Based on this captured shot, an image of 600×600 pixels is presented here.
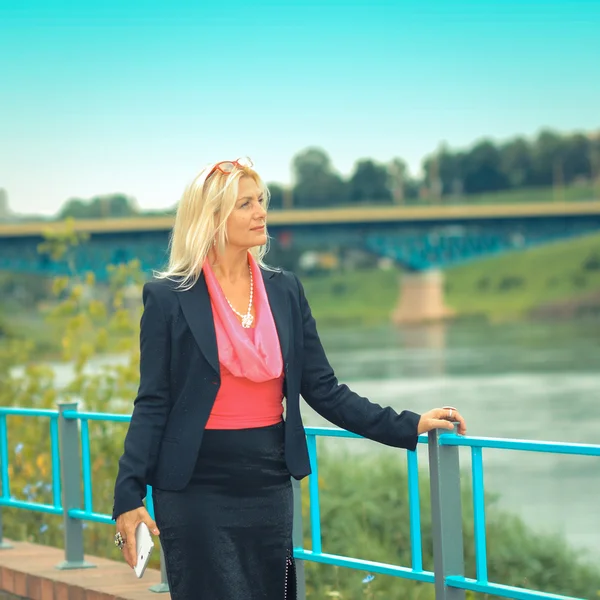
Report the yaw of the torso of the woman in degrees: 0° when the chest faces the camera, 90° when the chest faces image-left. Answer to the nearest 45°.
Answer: approximately 315°

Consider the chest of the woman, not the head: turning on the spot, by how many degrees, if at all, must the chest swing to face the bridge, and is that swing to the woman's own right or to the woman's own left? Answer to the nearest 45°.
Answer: approximately 135° to the woman's own left

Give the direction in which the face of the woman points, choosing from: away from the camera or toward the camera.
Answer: toward the camera
